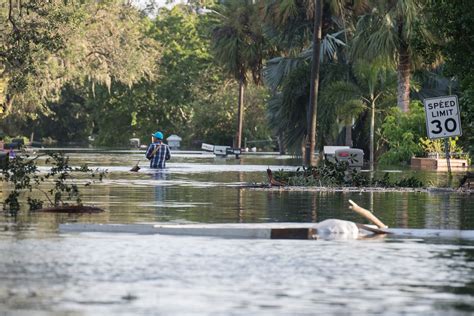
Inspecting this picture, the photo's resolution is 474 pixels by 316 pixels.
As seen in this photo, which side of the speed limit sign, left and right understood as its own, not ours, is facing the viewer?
front

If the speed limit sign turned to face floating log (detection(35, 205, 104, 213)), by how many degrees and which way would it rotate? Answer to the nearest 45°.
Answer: approximately 45° to its right

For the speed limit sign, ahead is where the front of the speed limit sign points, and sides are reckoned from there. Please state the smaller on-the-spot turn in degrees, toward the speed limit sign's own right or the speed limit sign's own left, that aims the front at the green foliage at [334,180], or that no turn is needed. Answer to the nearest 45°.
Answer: approximately 45° to the speed limit sign's own right

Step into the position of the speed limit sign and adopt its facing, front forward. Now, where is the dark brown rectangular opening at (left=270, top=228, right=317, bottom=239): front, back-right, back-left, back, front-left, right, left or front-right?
front

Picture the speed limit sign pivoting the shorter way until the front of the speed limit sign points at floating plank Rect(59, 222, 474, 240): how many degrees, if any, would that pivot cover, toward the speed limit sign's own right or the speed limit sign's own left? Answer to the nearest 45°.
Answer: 0° — it already faces it

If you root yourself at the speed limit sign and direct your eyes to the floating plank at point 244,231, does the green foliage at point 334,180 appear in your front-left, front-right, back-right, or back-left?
front-right
